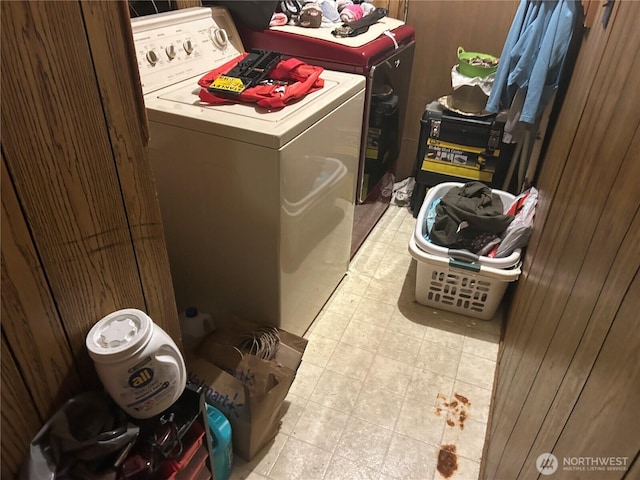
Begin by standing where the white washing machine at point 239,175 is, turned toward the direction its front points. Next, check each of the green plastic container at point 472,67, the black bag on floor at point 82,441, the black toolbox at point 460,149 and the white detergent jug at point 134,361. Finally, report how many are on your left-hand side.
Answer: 2

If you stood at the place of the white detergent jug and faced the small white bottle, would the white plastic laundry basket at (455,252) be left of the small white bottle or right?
right

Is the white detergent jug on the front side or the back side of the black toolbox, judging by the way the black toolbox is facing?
on the front side

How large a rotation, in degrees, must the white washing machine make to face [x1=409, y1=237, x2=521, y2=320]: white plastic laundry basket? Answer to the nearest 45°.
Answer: approximately 45° to its left

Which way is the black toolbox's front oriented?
toward the camera

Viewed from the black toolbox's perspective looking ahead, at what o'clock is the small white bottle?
The small white bottle is roughly at 1 o'clock from the black toolbox.

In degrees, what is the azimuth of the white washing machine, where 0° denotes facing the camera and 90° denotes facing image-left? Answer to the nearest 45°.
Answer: approximately 315°

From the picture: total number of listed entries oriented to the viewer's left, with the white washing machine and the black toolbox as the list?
0

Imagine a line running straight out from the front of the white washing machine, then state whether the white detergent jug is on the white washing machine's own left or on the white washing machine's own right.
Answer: on the white washing machine's own right

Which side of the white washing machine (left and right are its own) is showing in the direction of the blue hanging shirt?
left

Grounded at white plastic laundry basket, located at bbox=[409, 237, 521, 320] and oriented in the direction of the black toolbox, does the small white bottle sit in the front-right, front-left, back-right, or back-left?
back-left

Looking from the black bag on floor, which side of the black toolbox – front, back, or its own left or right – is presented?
front

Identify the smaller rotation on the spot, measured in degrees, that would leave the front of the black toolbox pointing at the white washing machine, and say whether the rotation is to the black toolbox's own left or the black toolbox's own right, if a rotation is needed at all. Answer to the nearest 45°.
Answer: approximately 45° to the black toolbox's own right

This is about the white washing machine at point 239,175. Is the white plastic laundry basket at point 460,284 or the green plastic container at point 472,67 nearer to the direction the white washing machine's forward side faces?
the white plastic laundry basket

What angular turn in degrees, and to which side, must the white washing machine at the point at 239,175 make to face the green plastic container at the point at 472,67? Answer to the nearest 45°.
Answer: approximately 90° to its left
